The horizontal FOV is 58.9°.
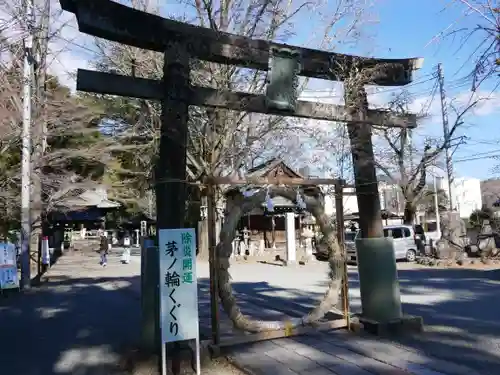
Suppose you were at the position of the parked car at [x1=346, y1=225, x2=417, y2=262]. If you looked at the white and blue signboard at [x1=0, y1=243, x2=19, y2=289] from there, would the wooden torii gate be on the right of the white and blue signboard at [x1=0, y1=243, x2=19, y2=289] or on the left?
left

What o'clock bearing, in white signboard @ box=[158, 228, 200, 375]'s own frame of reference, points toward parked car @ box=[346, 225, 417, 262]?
The parked car is roughly at 7 o'clock from the white signboard.

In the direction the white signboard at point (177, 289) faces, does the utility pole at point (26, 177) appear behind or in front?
behind

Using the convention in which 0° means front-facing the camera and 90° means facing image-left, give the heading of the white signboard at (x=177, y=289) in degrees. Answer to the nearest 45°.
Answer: approximately 0°

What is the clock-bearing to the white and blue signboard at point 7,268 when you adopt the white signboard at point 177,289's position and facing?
the white and blue signboard at point 7,268 is roughly at 5 o'clock from the white signboard at point 177,289.

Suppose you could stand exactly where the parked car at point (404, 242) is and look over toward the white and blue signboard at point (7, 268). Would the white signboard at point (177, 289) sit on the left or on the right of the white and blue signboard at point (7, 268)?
left
